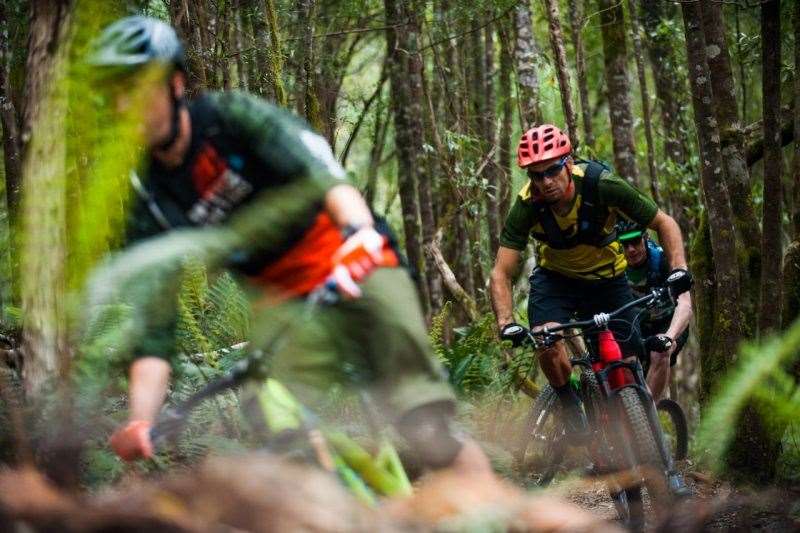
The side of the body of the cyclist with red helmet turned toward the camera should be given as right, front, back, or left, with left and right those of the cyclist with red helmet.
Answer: front

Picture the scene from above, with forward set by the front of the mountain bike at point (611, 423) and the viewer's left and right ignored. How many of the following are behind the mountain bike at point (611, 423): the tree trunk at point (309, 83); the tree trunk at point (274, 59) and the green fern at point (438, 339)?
3

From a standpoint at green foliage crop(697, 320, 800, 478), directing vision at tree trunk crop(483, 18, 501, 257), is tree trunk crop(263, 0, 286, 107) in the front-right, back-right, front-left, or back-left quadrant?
front-left

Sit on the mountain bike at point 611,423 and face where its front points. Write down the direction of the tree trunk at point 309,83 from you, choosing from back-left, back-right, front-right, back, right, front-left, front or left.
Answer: back

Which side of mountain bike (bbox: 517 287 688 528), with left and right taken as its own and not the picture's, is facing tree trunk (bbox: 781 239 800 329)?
left

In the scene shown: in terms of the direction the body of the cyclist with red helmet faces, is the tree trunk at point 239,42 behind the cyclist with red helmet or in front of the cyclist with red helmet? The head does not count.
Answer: behind

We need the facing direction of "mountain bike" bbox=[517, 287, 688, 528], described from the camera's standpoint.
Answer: facing the viewer and to the right of the viewer

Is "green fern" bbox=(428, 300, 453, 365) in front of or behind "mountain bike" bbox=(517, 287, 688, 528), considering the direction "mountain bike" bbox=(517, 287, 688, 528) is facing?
behind

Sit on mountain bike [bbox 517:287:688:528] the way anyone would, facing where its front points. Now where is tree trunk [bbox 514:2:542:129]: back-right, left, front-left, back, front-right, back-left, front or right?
back-left

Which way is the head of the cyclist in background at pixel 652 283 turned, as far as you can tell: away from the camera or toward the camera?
toward the camera

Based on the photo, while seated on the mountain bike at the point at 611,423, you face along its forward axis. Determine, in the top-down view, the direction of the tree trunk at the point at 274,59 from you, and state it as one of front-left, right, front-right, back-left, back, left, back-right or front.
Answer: back

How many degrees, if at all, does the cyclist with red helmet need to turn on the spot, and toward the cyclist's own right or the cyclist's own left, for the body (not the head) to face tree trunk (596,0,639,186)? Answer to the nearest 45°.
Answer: approximately 180°

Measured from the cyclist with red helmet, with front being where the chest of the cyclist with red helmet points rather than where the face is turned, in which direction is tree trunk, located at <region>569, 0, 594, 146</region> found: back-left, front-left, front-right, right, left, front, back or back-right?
back

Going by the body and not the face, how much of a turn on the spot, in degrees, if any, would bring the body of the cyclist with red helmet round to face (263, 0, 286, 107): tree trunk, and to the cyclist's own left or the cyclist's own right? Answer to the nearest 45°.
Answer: approximately 135° to the cyclist's own right

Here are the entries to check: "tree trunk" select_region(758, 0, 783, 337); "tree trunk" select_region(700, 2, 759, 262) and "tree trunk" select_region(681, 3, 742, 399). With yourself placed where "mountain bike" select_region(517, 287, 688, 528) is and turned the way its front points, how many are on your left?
3

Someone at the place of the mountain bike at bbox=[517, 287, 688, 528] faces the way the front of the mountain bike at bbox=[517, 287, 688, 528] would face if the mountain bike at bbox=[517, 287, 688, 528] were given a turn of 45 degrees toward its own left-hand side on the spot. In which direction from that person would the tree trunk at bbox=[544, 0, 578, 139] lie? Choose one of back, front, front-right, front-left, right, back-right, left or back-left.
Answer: left

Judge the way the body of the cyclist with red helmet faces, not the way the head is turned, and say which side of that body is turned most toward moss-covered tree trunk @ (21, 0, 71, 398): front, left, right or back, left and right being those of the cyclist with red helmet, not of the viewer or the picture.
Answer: right
